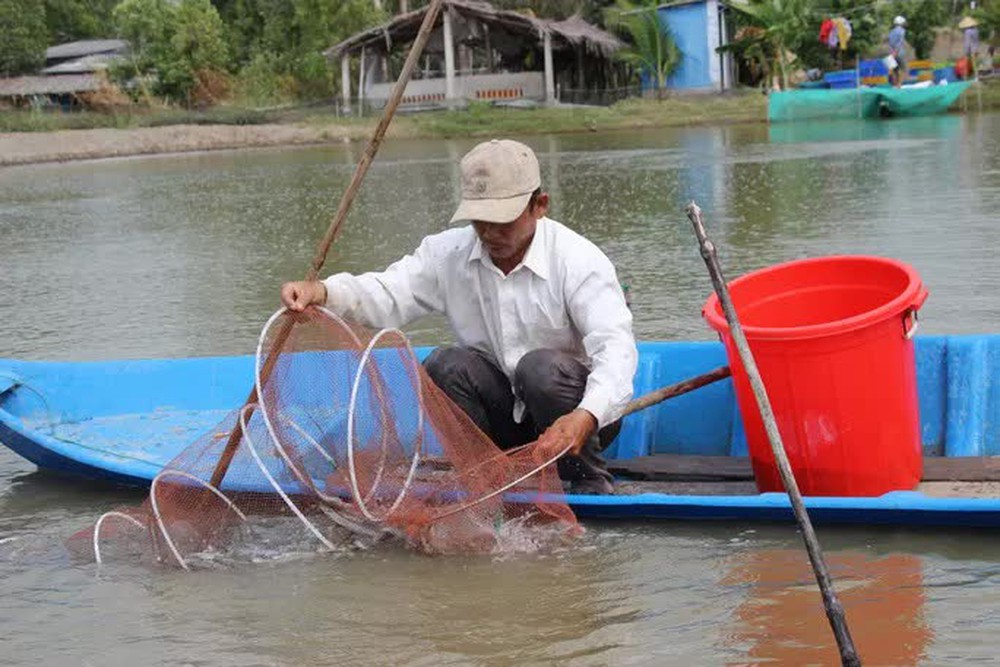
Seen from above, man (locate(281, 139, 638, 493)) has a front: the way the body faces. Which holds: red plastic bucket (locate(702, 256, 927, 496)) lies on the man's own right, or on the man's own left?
on the man's own left

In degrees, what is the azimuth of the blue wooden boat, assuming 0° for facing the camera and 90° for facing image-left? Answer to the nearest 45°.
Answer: approximately 90°

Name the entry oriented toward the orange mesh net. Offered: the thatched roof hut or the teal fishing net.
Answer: the thatched roof hut

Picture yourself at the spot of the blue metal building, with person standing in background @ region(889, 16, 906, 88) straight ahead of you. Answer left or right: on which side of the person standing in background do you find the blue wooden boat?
right

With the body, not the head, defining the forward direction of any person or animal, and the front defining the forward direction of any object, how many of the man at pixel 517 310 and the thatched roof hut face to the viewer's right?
0

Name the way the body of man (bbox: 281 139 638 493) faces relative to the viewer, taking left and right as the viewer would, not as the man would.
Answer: facing the viewer and to the left of the viewer

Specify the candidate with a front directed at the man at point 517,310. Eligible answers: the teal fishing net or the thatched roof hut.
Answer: the thatched roof hut

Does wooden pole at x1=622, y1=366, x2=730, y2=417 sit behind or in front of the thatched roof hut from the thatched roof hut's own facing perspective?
in front

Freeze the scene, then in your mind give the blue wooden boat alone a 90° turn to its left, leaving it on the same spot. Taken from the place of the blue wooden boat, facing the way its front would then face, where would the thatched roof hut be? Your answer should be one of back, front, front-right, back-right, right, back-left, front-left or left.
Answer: back

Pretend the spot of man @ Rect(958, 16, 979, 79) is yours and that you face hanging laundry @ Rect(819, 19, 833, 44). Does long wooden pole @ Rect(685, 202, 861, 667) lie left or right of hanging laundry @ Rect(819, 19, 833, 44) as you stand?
left
